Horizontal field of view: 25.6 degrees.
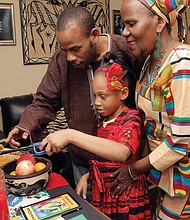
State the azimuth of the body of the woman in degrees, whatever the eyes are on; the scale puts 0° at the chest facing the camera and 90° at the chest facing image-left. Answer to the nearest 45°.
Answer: approximately 45°

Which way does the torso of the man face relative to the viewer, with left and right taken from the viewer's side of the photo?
facing the viewer and to the left of the viewer

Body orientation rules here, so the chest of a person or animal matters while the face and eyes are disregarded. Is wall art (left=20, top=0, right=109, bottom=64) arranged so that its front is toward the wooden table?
yes

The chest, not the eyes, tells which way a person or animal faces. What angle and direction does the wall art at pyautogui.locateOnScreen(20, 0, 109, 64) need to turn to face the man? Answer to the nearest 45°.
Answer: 0° — it already faces them

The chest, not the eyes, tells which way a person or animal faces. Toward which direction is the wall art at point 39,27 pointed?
toward the camera

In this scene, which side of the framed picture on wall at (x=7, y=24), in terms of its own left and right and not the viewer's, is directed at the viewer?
front

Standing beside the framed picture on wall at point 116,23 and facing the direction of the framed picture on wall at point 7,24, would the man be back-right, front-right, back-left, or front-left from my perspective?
front-left

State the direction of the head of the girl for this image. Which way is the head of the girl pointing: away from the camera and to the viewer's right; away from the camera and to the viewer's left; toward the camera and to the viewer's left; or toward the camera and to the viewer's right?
toward the camera and to the viewer's left

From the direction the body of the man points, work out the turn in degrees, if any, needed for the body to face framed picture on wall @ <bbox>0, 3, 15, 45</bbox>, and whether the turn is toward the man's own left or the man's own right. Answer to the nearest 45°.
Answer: approximately 135° to the man's own right

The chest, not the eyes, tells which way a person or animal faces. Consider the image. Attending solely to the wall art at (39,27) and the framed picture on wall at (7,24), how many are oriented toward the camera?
2

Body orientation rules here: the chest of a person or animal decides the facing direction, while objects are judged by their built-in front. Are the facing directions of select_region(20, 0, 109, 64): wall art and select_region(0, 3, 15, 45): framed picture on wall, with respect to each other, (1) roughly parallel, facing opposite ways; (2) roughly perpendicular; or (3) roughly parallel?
roughly parallel
